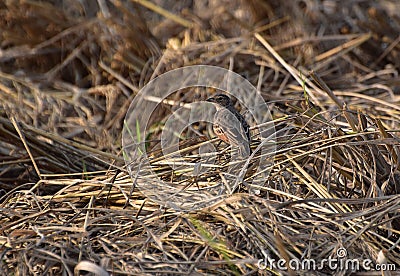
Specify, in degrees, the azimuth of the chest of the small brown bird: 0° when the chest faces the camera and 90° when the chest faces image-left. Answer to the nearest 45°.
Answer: approximately 90°
